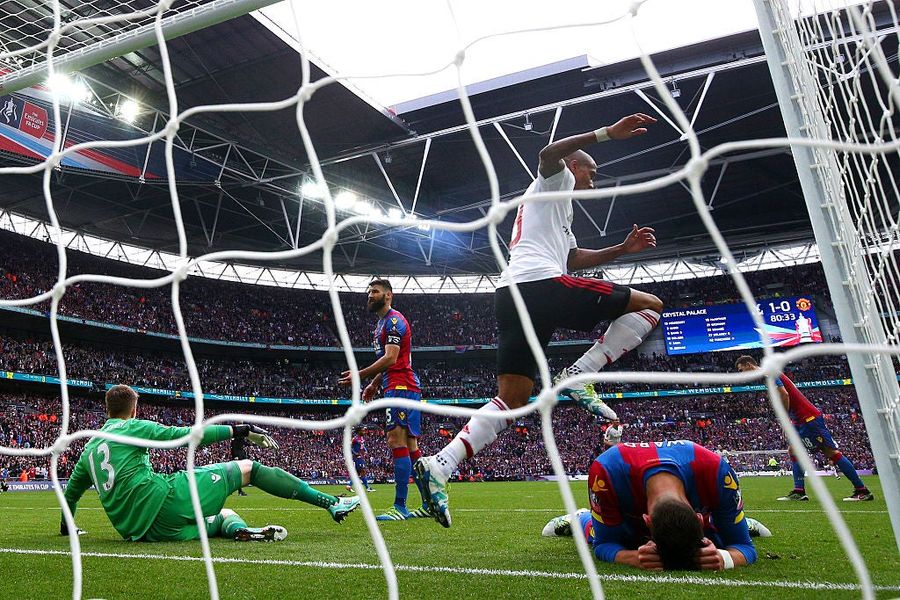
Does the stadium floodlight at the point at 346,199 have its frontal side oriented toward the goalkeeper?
yes

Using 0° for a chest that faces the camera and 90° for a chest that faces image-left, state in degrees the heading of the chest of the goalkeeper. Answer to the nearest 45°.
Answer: approximately 225°

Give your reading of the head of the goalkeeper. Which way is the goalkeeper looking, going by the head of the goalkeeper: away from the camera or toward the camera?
away from the camera

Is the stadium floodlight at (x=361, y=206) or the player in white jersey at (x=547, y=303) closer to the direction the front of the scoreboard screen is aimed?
the player in white jersey

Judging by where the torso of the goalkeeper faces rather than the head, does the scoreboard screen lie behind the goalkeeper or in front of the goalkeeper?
in front

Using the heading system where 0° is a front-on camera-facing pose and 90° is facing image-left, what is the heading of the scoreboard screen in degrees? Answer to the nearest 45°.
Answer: approximately 0°
